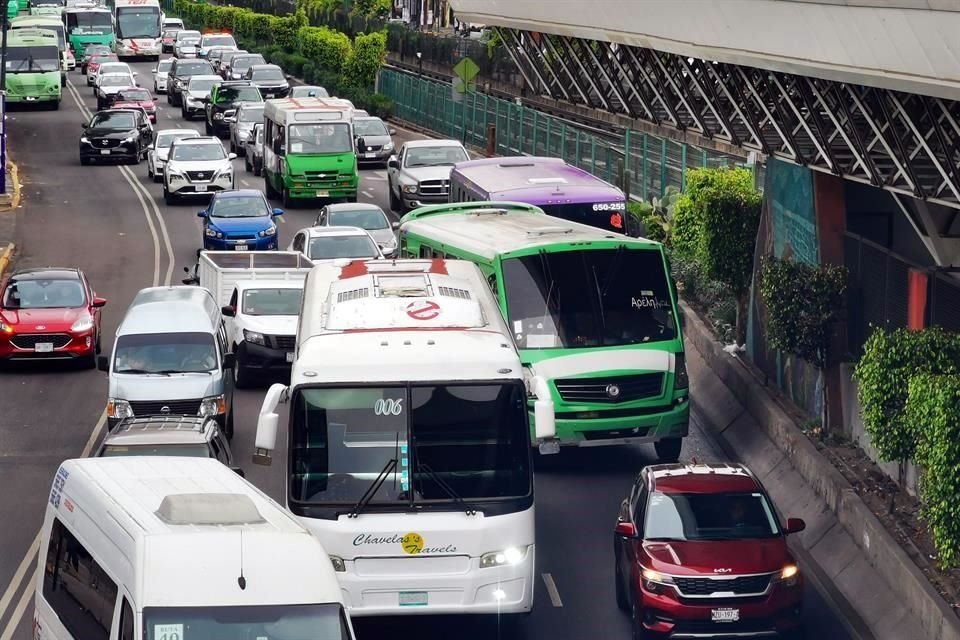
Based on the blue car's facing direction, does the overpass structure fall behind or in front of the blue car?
in front

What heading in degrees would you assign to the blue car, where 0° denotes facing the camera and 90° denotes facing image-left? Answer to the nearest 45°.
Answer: approximately 0°

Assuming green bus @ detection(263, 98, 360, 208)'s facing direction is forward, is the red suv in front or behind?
in front

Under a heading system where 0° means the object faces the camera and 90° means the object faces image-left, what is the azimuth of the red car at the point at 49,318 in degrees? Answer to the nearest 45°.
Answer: approximately 0°

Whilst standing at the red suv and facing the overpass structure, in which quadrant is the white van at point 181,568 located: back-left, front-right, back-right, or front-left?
back-left

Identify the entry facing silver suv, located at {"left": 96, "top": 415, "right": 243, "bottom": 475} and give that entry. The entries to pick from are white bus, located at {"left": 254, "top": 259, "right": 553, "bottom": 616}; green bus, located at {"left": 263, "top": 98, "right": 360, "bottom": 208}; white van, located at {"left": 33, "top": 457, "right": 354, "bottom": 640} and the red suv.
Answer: the green bus

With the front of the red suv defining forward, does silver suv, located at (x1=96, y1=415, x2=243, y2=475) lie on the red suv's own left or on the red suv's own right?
on the red suv's own right

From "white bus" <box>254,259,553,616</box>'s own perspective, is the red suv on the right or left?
on its left

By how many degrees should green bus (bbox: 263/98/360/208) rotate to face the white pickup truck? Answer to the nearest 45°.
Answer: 0° — it already faces it
